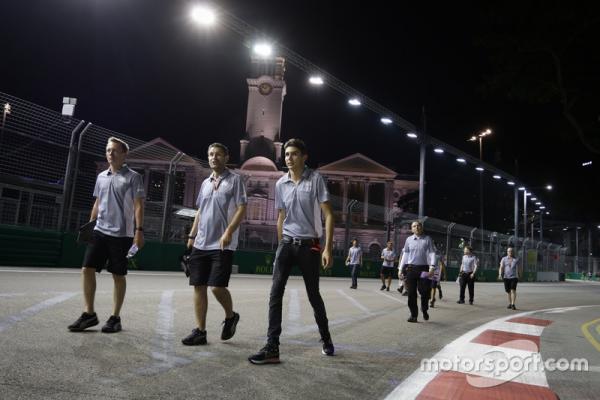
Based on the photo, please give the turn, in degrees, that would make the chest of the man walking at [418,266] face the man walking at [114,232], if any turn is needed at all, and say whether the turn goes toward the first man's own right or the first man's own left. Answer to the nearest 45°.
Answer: approximately 45° to the first man's own right

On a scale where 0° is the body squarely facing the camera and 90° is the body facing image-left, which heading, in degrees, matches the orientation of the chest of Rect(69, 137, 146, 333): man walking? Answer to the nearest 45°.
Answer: approximately 45°

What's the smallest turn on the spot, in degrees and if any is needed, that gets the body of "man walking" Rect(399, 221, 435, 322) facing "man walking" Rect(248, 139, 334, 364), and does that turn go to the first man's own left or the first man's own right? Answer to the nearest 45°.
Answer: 0° — they already face them

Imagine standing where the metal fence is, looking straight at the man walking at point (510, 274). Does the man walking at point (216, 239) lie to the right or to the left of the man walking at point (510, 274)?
right

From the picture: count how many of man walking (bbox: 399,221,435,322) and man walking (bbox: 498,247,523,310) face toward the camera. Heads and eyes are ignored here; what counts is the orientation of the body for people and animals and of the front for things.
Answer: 2

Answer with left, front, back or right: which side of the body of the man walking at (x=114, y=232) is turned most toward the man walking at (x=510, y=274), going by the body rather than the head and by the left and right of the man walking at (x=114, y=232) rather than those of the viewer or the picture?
back

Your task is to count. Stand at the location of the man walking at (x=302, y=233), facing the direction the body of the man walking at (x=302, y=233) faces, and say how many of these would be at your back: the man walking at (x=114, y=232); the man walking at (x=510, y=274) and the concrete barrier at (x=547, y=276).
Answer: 2

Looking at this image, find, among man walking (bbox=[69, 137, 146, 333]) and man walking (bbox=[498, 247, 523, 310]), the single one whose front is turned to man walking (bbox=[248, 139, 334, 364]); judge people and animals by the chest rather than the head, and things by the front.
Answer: man walking (bbox=[498, 247, 523, 310])

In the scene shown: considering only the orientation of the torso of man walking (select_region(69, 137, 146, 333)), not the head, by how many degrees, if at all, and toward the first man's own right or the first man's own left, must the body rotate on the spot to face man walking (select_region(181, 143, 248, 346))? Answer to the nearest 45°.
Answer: approximately 90° to the first man's own left
